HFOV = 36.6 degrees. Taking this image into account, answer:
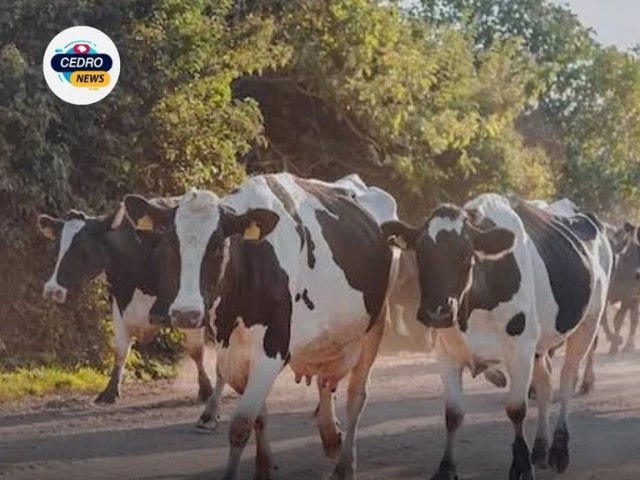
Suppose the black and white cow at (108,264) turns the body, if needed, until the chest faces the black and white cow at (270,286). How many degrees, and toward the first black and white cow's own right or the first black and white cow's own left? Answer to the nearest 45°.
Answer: approximately 45° to the first black and white cow's own left

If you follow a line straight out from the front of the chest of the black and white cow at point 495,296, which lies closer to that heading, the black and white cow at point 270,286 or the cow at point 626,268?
the black and white cow

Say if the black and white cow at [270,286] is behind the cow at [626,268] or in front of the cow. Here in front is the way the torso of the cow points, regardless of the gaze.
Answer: in front

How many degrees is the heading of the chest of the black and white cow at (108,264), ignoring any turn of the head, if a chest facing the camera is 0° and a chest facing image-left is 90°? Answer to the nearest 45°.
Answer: approximately 45°

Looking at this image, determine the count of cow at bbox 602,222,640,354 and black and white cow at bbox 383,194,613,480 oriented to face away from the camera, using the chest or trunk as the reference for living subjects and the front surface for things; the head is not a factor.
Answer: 0

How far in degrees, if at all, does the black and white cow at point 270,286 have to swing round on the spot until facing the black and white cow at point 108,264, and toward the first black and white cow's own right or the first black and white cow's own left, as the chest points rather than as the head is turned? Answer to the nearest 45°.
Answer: approximately 135° to the first black and white cow's own right

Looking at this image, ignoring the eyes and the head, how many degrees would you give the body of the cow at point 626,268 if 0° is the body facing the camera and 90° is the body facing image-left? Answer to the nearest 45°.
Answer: approximately 45°

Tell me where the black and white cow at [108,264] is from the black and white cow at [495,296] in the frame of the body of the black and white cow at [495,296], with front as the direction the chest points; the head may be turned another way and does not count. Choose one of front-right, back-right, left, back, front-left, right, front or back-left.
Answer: right

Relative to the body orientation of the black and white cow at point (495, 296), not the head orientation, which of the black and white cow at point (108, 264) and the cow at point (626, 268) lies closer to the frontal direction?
the black and white cow

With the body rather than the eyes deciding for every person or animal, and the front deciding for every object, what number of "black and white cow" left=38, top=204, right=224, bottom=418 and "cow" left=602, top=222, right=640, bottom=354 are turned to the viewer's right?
0
